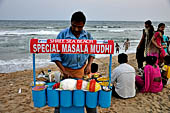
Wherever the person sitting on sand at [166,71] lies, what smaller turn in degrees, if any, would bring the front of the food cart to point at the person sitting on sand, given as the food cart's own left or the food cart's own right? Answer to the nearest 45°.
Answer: approximately 135° to the food cart's own left

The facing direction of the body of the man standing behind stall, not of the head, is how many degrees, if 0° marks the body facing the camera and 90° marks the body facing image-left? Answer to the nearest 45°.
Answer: approximately 0°

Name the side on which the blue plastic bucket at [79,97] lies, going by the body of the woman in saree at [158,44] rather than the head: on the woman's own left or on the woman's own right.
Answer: on the woman's own right

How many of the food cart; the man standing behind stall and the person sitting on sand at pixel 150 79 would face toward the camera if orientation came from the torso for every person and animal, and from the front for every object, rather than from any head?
2

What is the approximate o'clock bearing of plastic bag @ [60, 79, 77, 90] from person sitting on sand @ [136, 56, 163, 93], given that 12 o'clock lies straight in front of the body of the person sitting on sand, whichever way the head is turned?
The plastic bag is roughly at 8 o'clock from the person sitting on sand.

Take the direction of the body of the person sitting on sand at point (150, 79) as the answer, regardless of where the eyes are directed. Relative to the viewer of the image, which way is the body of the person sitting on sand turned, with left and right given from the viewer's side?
facing away from the viewer and to the left of the viewer
